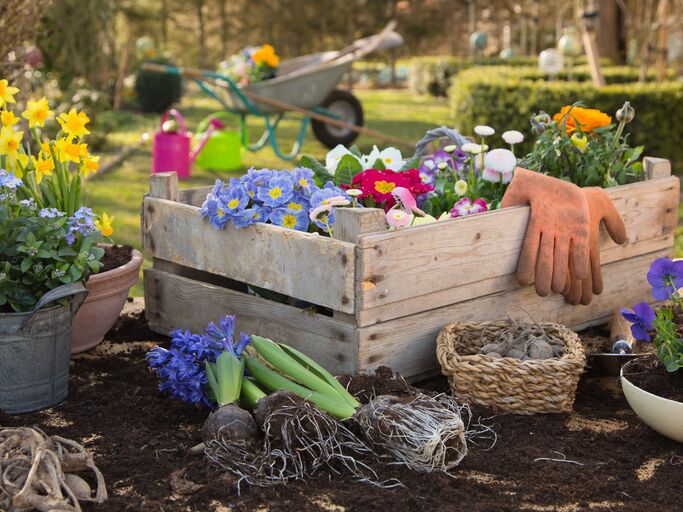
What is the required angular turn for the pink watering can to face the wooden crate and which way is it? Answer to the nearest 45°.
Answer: approximately 90° to its right

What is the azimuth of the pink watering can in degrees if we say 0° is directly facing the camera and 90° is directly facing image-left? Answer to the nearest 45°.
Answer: approximately 270°

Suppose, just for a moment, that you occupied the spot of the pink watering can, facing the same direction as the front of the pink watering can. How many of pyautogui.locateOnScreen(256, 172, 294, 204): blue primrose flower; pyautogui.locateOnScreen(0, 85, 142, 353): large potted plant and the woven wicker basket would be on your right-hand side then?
3

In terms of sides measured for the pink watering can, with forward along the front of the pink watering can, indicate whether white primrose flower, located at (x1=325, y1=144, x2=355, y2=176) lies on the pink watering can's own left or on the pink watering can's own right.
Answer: on the pink watering can's own right

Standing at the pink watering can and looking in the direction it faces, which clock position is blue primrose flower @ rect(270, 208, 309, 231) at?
The blue primrose flower is roughly at 3 o'clock from the pink watering can.

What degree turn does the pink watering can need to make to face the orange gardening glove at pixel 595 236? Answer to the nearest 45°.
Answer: approximately 90° to its right
